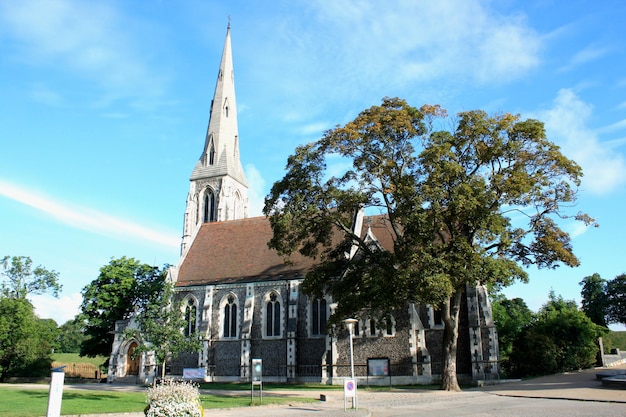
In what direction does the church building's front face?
to the viewer's left

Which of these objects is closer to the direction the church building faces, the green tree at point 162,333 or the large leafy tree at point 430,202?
the green tree

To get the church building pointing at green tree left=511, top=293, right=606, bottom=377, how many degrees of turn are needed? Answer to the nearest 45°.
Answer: approximately 180°

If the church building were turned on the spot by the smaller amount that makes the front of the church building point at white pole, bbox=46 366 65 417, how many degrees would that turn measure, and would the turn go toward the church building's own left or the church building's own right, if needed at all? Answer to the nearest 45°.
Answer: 0° — it already faces it

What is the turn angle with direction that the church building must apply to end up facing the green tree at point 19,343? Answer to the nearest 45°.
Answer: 0° — it already faces it

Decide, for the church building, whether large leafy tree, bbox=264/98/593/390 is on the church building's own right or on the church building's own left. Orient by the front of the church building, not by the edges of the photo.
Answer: on the church building's own left

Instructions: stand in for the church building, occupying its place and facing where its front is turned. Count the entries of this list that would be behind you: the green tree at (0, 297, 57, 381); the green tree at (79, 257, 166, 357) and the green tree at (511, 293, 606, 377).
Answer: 1
